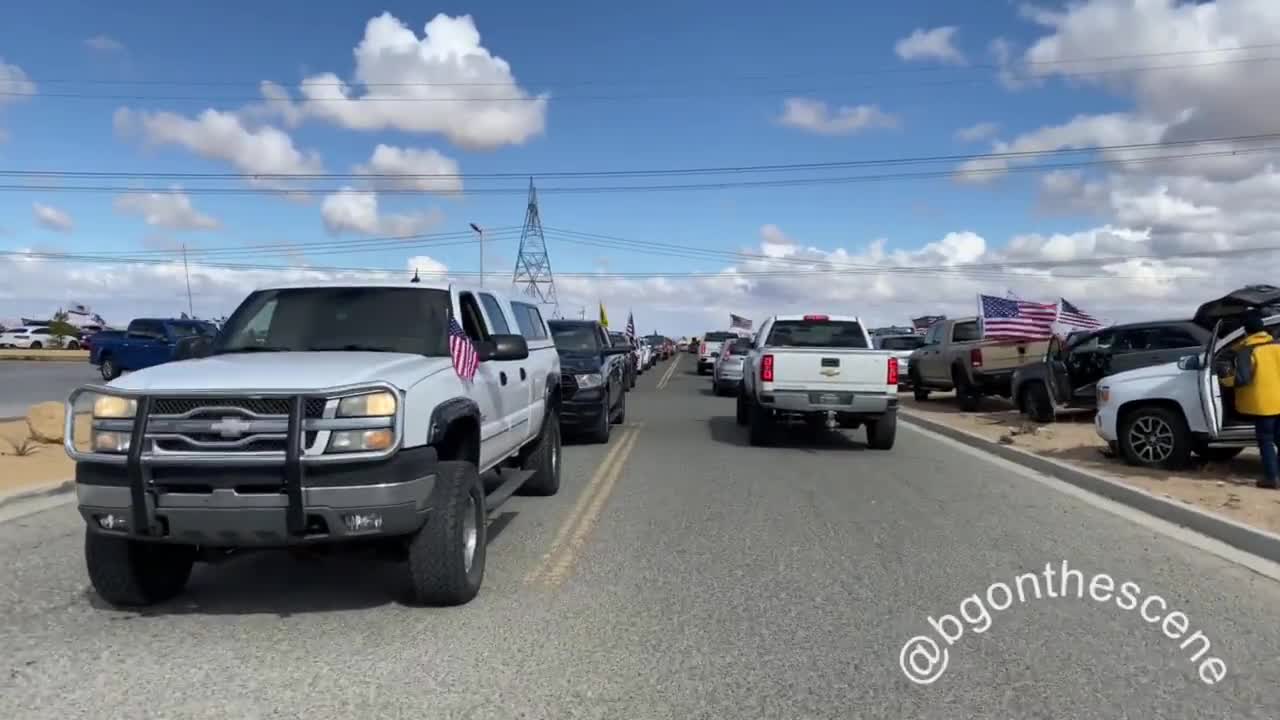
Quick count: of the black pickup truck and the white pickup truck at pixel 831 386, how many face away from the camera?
1

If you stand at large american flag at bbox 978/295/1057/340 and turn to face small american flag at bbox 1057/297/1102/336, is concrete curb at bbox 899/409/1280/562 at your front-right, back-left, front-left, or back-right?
front-right

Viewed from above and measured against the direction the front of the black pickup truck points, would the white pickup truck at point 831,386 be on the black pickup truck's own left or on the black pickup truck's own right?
on the black pickup truck's own left

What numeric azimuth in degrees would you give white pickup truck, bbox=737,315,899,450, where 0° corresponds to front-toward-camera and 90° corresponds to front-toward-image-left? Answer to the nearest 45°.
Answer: approximately 180°

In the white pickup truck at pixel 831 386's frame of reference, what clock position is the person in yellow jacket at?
The person in yellow jacket is roughly at 4 o'clock from the white pickup truck.

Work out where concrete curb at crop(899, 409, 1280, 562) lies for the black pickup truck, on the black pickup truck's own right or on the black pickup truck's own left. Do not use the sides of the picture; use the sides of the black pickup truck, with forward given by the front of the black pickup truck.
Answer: on the black pickup truck's own left

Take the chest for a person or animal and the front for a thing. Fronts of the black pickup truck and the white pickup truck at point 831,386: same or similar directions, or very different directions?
very different directions

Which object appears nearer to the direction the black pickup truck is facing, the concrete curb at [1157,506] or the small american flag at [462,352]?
the small american flag

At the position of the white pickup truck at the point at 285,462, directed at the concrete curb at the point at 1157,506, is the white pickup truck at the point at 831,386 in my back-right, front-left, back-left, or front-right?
front-left

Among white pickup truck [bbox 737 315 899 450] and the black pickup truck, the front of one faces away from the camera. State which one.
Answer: the white pickup truck

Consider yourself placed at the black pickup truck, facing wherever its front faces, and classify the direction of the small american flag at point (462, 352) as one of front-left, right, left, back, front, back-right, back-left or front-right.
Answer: front
